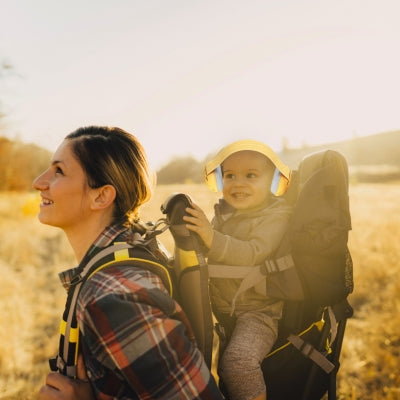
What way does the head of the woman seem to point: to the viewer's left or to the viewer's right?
to the viewer's left

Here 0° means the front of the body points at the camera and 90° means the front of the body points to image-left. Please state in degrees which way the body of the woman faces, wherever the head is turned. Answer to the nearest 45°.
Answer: approximately 90°
